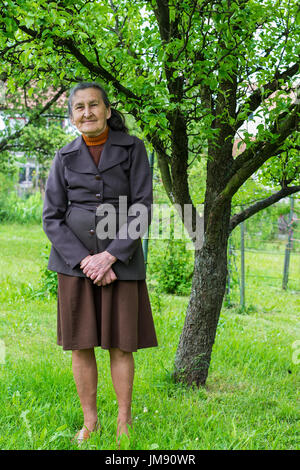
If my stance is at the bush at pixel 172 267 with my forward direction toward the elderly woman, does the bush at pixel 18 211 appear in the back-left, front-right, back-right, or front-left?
back-right

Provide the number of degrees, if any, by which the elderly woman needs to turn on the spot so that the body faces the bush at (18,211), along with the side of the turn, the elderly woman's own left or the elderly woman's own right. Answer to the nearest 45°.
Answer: approximately 180°

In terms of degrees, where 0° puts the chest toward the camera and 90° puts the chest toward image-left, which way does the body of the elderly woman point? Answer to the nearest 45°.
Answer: approximately 0°

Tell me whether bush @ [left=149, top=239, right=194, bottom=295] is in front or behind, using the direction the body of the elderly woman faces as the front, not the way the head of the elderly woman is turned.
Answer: behind
